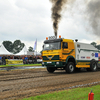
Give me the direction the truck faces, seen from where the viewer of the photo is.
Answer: facing the viewer and to the left of the viewer

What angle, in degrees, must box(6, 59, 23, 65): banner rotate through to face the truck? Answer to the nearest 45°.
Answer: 0° — it already faces it

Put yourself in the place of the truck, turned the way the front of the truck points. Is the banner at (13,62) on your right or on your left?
on your right

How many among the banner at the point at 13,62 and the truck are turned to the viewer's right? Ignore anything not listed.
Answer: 0

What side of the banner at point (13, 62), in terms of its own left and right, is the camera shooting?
front
